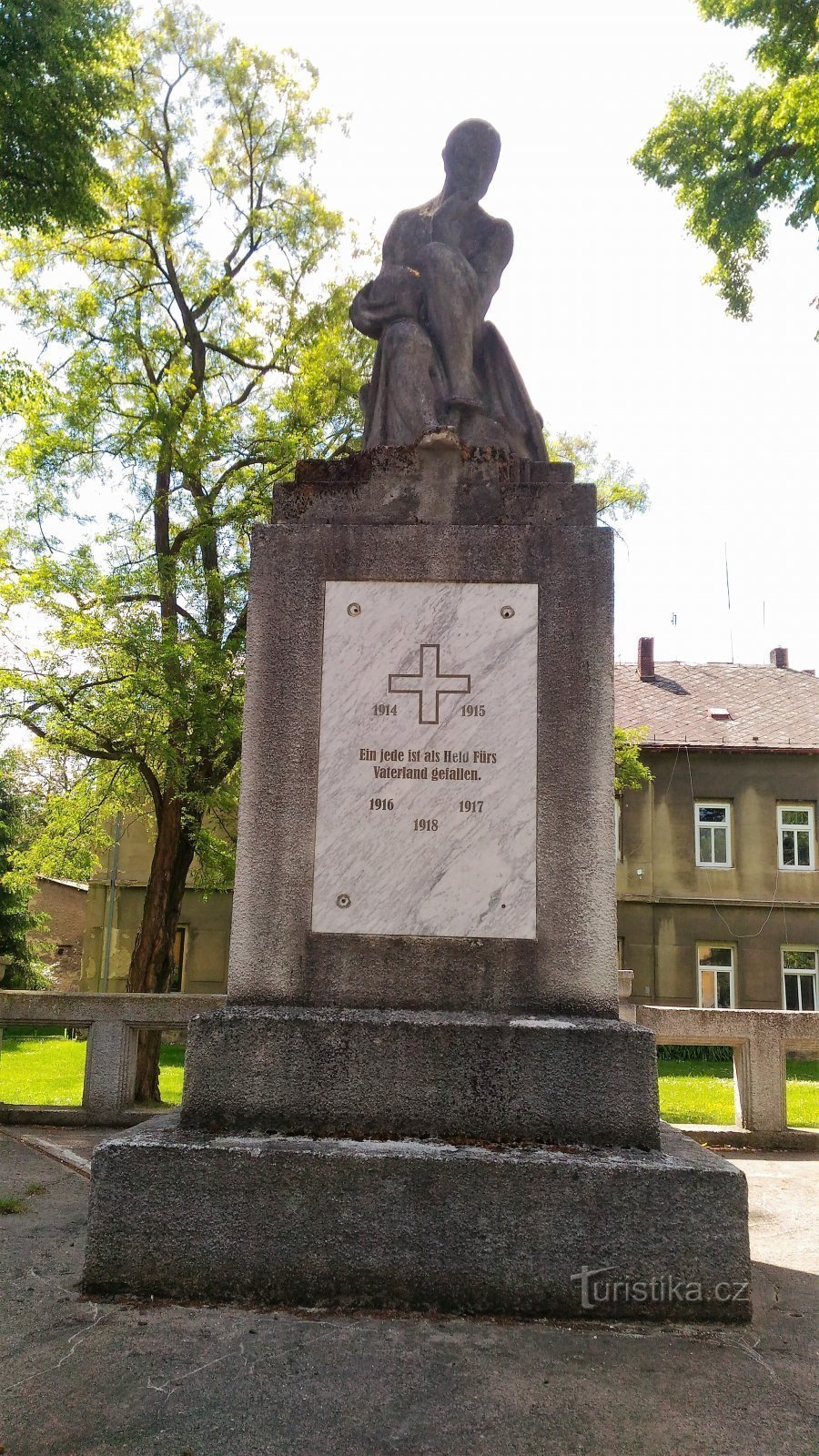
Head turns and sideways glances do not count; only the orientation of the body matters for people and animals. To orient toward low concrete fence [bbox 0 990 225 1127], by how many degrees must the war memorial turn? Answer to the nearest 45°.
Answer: approximately 135° to its right

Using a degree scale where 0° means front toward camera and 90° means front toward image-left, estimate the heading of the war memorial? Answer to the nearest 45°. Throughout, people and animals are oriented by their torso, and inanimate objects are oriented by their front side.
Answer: approximately 0°

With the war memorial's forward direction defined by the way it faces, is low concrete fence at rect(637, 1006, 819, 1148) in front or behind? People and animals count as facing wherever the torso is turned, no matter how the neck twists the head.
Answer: behind

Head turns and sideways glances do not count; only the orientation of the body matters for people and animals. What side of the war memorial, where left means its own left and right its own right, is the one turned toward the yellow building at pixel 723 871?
back
